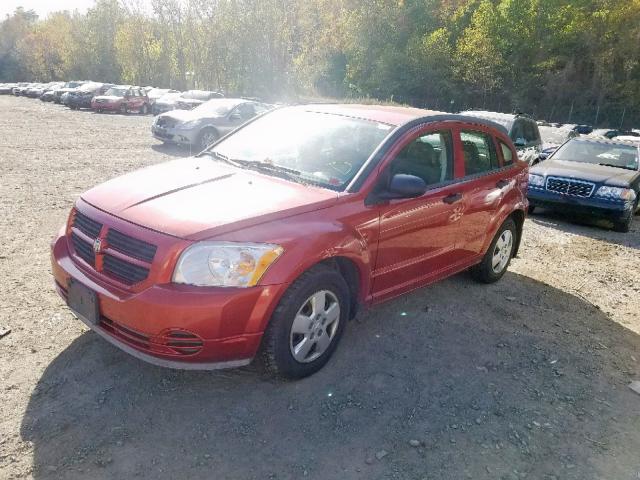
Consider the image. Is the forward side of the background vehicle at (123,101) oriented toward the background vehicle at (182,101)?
no

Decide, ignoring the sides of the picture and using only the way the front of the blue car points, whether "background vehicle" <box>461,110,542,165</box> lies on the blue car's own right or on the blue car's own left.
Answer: on the blue car's own right

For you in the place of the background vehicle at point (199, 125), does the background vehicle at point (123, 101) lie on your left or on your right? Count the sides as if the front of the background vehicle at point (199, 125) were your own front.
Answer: on your right

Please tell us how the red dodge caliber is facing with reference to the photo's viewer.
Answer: facing the viewer and to the left of the viewer

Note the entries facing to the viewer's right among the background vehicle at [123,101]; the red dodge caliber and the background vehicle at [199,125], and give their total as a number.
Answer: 0

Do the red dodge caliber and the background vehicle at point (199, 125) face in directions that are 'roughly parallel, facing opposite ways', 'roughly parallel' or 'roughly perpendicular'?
roughly parallel

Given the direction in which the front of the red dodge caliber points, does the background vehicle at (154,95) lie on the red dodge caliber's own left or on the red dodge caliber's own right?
on the red dodge caliber's own right

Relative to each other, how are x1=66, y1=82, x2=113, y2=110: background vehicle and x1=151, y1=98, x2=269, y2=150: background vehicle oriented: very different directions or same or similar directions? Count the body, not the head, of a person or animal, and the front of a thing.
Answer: same or similar directions

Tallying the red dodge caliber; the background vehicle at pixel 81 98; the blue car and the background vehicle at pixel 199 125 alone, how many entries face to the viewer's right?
0

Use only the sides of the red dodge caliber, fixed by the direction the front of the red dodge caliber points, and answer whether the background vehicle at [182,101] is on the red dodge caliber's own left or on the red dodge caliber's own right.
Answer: on the red dodge caliber's own right

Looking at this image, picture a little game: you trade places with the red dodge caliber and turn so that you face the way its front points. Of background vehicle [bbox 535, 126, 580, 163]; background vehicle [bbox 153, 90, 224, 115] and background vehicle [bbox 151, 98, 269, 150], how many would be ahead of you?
0

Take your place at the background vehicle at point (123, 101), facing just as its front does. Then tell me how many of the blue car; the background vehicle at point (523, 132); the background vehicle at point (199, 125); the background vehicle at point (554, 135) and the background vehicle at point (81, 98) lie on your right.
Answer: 1

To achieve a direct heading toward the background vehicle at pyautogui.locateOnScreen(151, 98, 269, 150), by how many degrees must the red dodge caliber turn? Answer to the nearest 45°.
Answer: approximately 135° to its right
